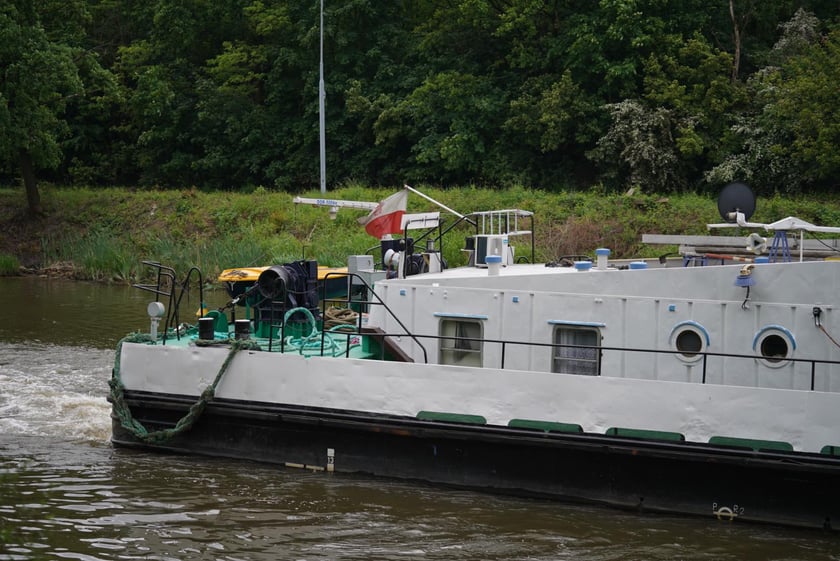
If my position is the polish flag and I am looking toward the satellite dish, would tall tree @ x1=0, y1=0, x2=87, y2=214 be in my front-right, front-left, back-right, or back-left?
back-left

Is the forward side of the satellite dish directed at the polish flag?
no

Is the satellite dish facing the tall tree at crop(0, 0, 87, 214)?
no
